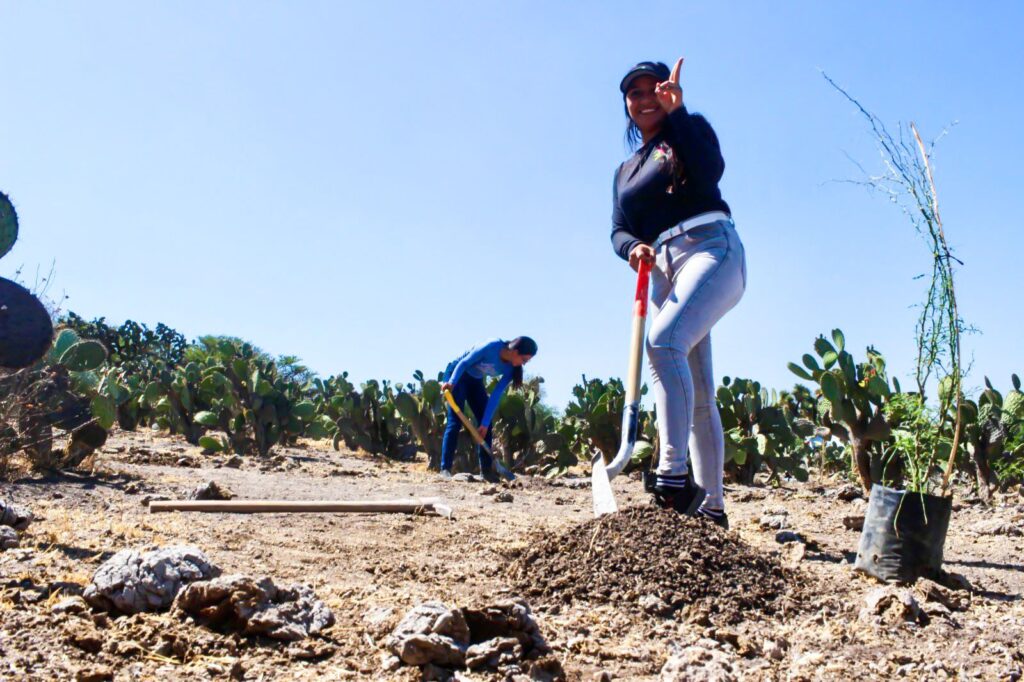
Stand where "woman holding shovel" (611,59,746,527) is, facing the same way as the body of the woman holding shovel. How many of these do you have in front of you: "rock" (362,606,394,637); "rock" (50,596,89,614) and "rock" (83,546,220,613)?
3

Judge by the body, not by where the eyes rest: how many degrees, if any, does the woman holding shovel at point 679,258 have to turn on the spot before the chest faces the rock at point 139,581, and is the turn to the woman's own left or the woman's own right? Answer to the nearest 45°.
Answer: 0° — they already face it

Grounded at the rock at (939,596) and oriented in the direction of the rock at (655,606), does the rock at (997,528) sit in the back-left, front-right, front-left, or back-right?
back-right

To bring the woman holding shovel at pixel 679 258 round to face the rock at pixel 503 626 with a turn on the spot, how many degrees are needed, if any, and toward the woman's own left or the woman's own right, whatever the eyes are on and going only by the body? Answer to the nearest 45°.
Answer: approximately 45° to the woman's own left

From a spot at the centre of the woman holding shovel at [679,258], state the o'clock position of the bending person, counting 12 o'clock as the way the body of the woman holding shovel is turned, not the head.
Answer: The bending person is roughly at 4 o'clock from the woman holding shovel.

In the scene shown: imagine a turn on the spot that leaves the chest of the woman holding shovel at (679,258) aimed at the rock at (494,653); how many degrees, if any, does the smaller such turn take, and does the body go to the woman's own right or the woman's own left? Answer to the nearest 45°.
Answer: approximately 45° to the woman's own left

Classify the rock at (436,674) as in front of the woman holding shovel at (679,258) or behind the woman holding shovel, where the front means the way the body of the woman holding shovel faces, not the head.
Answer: in front

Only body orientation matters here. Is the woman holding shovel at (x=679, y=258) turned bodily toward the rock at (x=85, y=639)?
yes

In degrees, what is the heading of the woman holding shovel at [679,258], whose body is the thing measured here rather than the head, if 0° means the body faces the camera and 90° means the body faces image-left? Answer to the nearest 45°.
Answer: approximately 45°

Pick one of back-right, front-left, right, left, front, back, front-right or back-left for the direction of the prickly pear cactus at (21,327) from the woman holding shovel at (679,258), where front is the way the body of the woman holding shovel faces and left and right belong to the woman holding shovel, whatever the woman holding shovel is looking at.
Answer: front-right

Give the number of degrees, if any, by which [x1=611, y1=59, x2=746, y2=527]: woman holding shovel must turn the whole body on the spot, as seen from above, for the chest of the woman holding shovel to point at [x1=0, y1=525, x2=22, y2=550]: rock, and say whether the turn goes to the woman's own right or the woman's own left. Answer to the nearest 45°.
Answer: approximately 45° to the woman's own right
